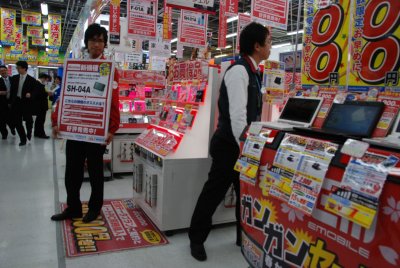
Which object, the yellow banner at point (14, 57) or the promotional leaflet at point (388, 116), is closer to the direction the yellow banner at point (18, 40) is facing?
the promotional leaflet

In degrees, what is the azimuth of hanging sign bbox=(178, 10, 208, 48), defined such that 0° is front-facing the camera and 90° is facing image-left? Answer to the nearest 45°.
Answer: approximately 0°

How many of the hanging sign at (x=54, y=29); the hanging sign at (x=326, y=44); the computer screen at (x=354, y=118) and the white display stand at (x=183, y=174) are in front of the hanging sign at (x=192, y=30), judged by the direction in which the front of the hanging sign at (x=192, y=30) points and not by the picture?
3

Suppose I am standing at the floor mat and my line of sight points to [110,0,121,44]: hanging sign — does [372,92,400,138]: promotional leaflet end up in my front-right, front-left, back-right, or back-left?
back-right

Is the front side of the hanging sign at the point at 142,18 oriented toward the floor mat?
yes

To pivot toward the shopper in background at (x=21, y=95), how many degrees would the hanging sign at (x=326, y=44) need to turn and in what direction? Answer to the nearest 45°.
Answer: approximately 135° to its right
